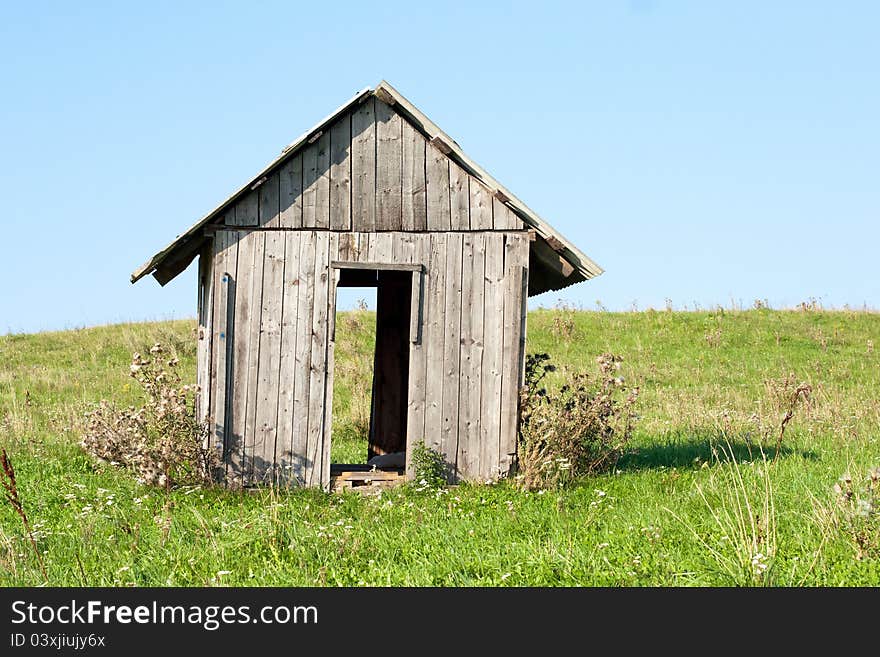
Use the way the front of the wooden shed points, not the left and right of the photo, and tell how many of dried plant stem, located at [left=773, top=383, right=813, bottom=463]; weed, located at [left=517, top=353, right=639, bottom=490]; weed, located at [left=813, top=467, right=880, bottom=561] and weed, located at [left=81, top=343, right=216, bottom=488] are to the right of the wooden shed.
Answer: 1

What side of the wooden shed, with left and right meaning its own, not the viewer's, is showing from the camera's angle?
front

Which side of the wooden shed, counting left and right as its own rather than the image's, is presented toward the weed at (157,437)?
right

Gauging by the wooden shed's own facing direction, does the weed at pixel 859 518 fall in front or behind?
in front

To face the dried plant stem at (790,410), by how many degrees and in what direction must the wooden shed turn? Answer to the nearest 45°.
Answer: approximately 45° to its left

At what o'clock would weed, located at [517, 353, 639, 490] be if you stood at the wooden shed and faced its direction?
The weed is roughly at 9 o'clock from the wooden shed.
